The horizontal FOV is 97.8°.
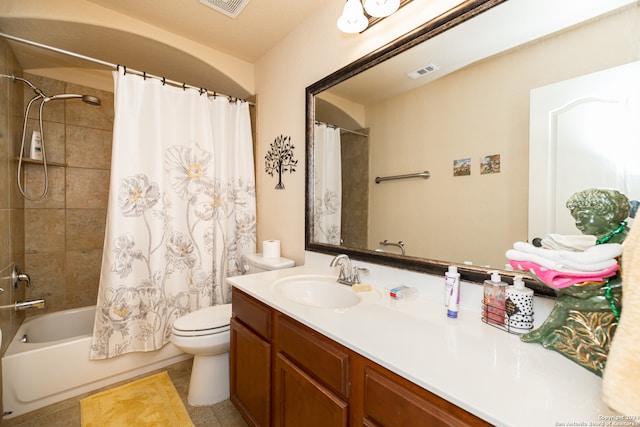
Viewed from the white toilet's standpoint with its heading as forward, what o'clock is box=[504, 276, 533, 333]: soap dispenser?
The soap dispenser is roughly at 9 o'clock from the white toilet.

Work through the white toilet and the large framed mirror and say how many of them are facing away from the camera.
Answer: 0

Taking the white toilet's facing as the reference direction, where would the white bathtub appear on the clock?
The white bathtub is roughly at 2 o'clock from the white toilet.

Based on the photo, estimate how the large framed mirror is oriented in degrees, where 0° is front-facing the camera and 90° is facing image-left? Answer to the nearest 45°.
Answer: approximately 45°

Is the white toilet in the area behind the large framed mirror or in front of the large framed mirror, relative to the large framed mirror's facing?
in front

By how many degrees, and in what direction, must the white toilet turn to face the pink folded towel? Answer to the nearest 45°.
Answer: approximately 90° to its left

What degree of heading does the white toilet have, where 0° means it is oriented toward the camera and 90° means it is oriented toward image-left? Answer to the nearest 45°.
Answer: approximately 45°

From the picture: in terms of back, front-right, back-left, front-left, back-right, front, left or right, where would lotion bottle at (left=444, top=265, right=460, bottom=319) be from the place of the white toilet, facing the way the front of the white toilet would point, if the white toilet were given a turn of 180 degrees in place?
right
